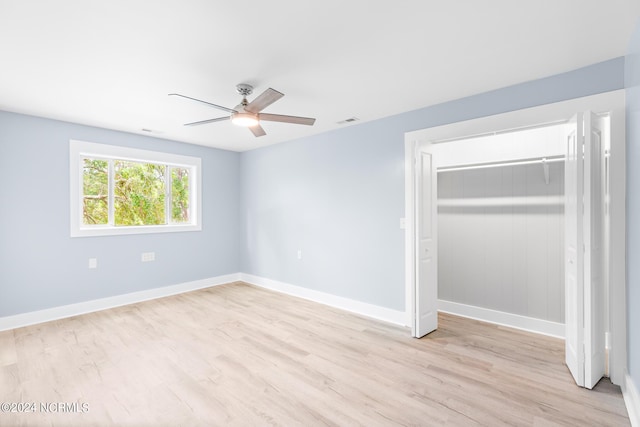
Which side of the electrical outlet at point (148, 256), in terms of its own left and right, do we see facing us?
front

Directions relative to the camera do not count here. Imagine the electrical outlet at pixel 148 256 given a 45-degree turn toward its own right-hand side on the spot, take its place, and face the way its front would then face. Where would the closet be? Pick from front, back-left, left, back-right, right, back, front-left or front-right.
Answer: left
